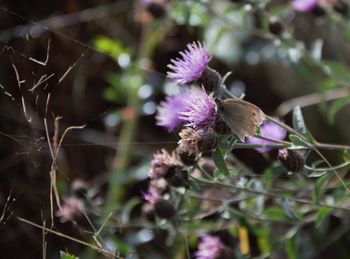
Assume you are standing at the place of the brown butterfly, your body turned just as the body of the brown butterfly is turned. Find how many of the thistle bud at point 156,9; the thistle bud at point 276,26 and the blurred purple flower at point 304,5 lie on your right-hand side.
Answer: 3

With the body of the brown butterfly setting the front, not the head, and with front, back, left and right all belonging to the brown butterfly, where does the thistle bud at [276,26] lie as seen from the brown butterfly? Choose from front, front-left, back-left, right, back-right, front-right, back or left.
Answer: right

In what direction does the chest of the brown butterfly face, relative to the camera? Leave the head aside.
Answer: to the viewer's left

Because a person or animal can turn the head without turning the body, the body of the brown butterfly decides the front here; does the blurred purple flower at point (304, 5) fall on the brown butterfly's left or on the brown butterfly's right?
on the brown butterfly's right

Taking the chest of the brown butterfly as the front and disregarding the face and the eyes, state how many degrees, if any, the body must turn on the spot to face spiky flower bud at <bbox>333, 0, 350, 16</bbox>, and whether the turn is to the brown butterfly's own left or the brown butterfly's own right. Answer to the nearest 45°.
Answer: approximately 90° to the brown butterfly's own right
